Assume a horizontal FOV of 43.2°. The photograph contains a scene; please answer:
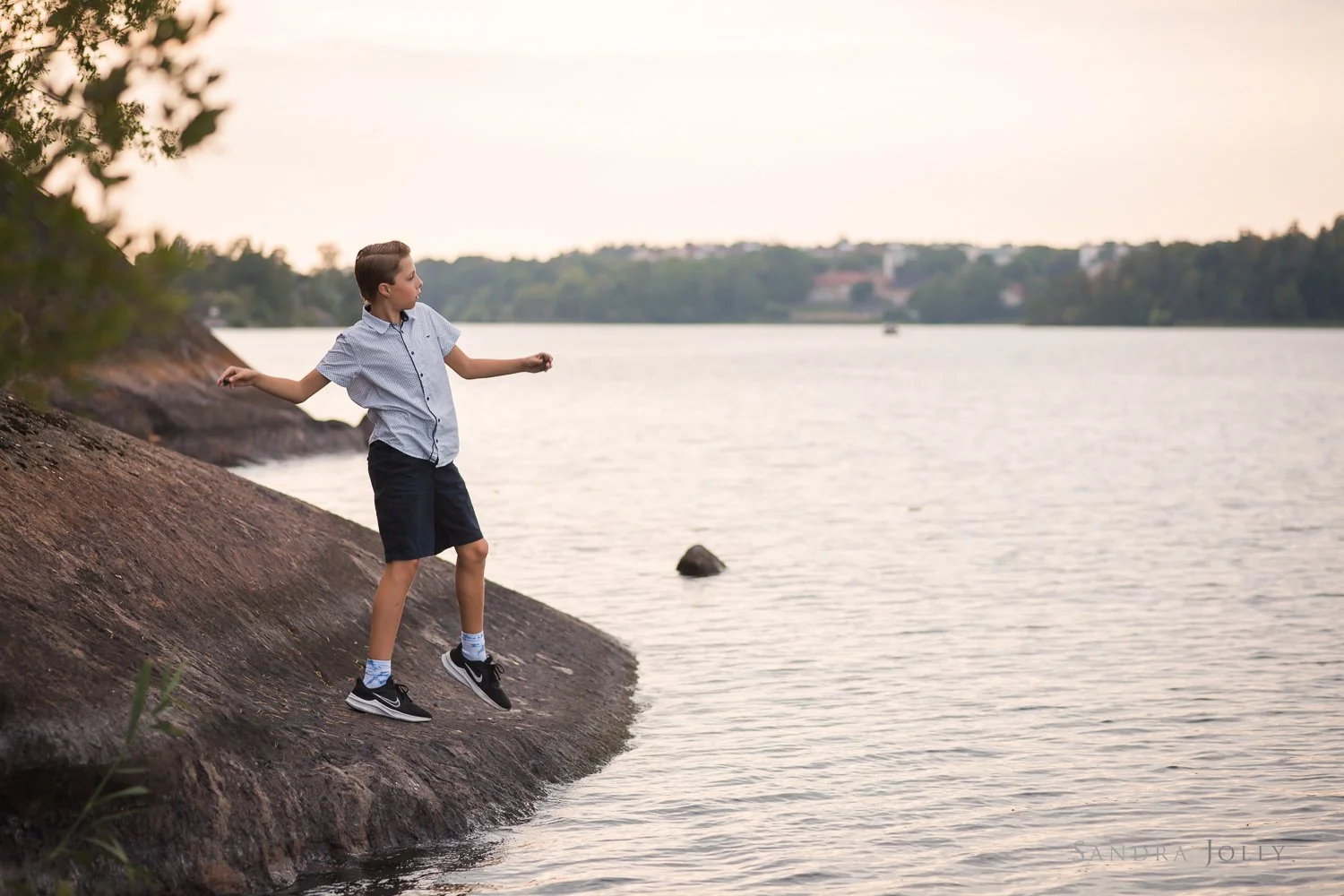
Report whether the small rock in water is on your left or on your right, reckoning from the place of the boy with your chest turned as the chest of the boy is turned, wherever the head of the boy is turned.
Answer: on your left

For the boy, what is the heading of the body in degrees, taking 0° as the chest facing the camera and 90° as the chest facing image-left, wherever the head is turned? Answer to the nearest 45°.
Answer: approximately 315°

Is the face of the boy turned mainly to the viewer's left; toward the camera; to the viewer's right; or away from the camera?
to the viewer's right

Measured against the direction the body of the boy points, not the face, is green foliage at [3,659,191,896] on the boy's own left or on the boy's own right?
on the boy's own right
